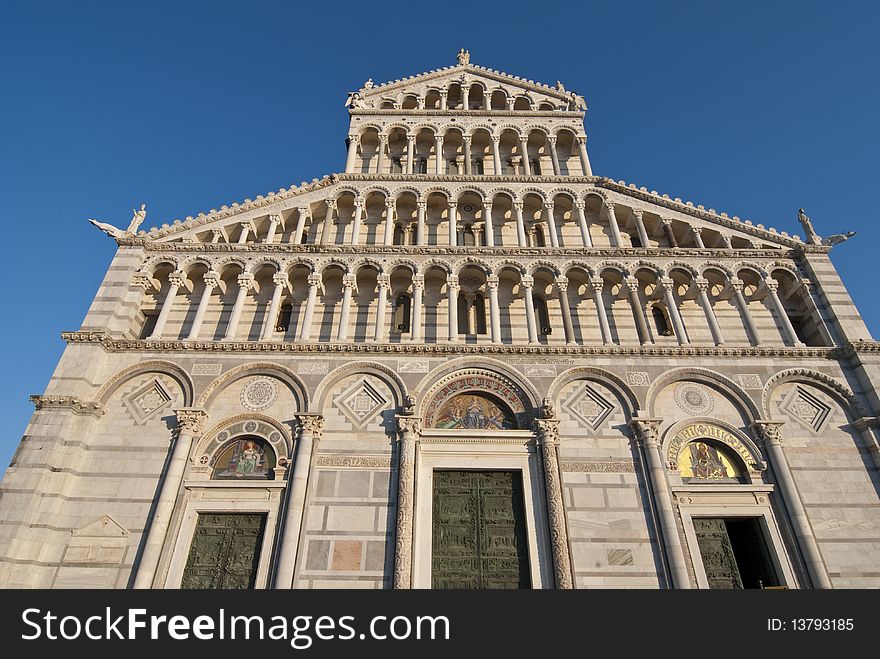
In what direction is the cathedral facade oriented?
toward the camera
